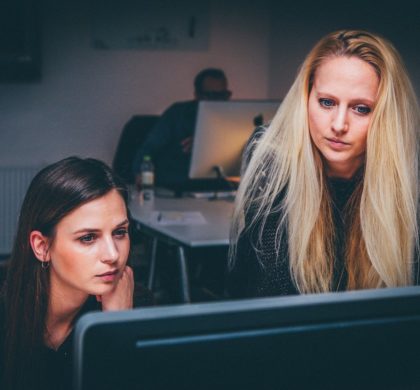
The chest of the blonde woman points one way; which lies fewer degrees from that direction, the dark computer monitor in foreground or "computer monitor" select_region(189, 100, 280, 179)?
the dark computer monitor in foreground

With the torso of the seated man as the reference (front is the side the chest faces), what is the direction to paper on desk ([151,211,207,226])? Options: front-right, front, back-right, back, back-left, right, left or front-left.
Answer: front-right

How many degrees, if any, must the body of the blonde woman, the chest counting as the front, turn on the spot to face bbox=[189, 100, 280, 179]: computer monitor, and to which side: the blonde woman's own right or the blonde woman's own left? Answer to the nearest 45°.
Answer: approximately 180°

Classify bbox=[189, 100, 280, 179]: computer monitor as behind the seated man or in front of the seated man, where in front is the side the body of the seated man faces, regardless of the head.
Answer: in front

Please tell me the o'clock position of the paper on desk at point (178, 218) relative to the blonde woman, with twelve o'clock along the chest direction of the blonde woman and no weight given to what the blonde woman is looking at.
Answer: The paper on desk is roughly at 5 o'clock from the blonde woman.

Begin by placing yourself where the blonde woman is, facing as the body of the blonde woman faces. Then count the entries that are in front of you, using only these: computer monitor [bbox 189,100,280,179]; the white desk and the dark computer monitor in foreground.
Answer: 1

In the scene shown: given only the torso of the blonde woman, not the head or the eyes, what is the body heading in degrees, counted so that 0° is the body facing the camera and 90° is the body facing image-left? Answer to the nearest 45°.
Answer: approximately 0°

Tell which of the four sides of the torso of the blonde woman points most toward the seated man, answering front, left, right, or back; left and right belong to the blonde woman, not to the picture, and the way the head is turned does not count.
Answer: back

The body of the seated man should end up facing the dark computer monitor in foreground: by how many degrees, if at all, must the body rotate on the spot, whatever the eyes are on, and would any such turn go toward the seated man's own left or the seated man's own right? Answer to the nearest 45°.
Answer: approximately 45° to the seated man's own right
